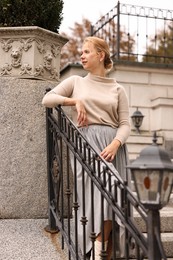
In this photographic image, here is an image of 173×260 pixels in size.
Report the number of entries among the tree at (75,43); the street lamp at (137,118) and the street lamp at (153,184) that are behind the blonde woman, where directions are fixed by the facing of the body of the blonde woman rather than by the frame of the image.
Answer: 2

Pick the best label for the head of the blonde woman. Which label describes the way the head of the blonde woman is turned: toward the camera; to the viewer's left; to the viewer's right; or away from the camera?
to the viewer's left

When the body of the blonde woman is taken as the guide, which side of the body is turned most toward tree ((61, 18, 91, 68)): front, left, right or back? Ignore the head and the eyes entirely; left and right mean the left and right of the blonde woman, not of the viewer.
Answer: back

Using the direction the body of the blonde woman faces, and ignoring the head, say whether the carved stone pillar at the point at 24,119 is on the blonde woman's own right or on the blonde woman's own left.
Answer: on the blonde woman's own right

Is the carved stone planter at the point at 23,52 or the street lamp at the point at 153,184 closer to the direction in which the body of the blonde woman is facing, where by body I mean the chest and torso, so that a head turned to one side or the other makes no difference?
the street lamp

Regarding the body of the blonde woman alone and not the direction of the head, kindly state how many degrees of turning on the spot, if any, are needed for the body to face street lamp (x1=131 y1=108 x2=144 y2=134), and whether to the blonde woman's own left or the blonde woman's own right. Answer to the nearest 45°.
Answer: approximately 180°

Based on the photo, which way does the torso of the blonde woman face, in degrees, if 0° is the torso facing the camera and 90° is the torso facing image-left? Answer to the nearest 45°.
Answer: approximately 0°

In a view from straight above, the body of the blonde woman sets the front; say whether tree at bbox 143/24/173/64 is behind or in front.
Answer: behind
